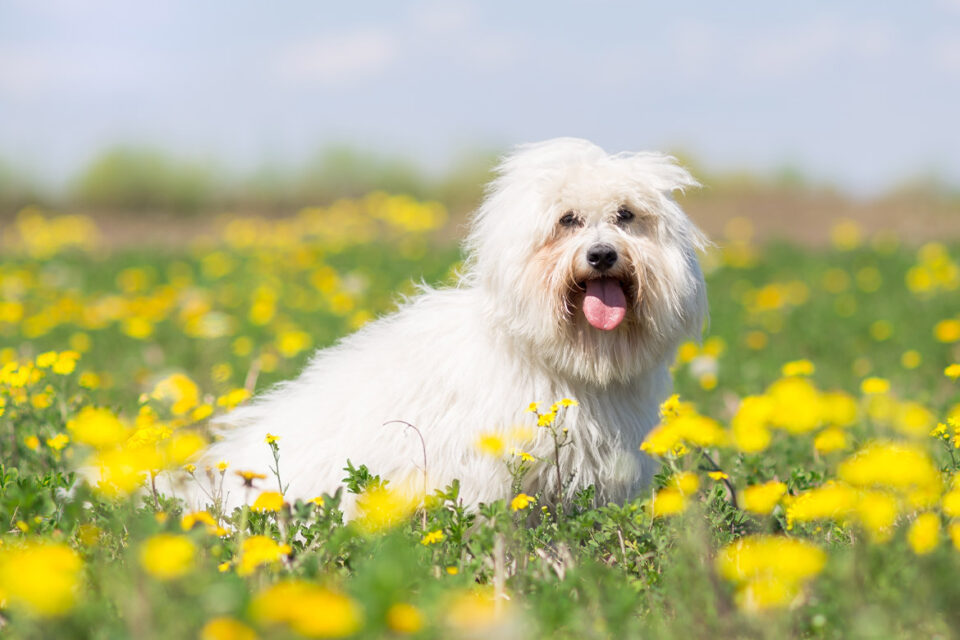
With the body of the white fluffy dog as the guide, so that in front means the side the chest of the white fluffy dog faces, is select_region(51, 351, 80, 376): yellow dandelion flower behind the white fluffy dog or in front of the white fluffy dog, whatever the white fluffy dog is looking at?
behind

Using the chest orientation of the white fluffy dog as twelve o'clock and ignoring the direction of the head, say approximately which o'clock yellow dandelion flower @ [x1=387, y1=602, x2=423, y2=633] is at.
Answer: The yellow dandelion flower is roughly at 2 o'clock from the white fluffy dog.

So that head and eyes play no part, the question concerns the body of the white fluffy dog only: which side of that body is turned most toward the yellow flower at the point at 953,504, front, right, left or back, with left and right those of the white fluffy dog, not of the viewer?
front

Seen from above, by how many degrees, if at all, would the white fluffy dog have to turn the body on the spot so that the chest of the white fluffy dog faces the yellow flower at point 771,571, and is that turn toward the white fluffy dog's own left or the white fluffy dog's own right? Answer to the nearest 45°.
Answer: approximately 45° to the white fluffy dog's own right

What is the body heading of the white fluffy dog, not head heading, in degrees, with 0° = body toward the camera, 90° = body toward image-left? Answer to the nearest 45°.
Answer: approximately 315°

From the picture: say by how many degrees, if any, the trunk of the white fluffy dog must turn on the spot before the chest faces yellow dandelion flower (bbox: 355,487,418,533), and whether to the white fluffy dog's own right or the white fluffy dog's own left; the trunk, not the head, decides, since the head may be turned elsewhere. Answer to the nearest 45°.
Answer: approximately 90° to the white fluffy dog's own right

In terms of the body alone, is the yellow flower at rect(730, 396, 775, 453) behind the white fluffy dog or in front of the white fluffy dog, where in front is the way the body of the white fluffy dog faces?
in front

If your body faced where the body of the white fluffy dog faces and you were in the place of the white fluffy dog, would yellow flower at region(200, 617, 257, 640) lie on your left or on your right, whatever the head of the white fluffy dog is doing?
on your right
